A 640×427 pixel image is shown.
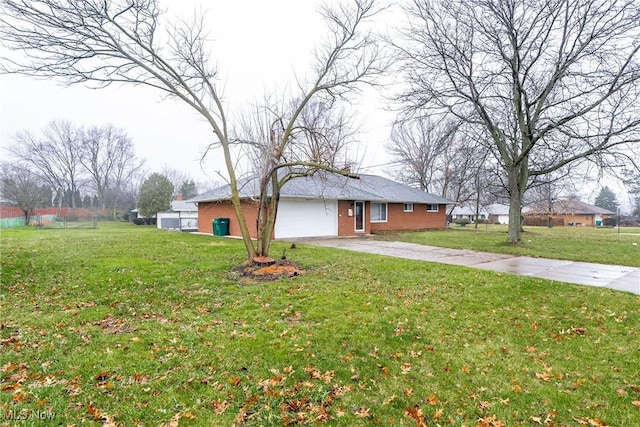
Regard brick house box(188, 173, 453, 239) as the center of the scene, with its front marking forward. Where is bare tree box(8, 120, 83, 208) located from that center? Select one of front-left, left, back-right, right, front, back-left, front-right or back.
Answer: back

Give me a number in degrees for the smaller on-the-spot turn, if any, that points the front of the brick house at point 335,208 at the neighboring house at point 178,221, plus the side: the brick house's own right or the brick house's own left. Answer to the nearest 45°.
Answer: approximately 180°

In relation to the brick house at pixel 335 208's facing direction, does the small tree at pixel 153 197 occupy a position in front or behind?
behind

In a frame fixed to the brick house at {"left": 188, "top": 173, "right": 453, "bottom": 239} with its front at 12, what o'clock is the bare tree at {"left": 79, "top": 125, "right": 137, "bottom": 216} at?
The bare tree is roughly at 6 o'clock from the brick house.

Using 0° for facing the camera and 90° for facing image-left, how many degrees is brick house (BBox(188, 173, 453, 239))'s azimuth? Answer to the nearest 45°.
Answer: approximately 315°
